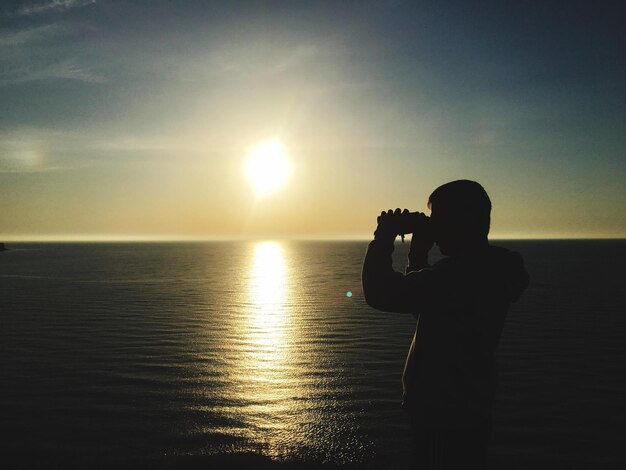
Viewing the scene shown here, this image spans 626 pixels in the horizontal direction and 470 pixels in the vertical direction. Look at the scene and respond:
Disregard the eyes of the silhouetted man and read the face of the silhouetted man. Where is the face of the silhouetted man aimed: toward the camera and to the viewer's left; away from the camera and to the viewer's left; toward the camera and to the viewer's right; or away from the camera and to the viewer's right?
away from the camera and to the viewer's left

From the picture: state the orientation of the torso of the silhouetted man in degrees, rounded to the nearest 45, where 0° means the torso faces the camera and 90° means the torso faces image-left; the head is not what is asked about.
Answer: approximately 135°
